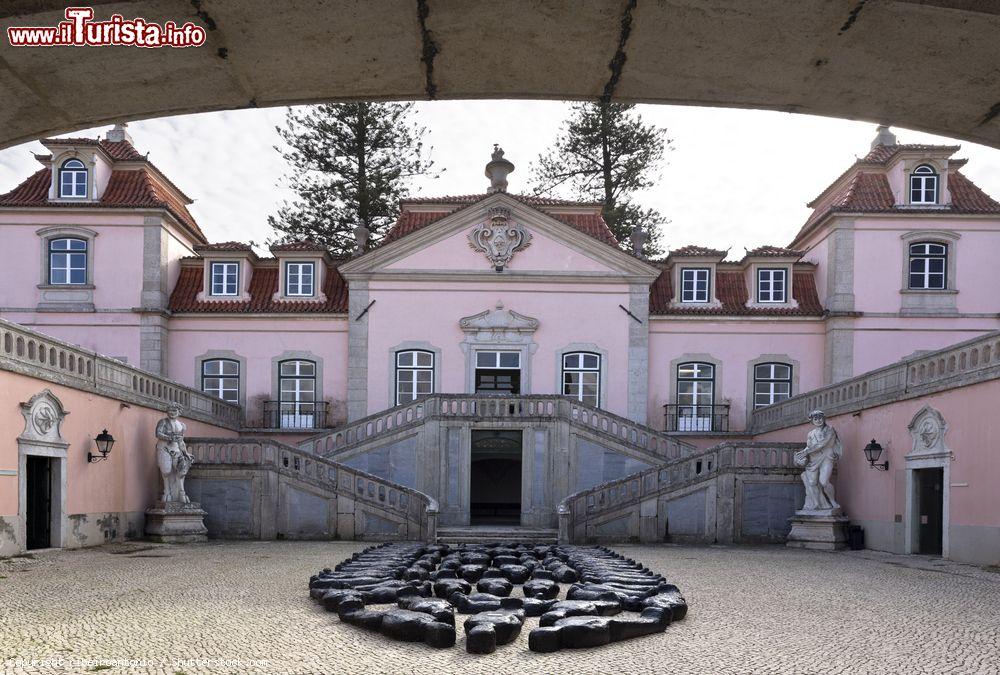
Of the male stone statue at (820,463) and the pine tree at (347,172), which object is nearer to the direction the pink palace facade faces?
the male stone statue

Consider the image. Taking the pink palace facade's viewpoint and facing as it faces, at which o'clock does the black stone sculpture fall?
The black stone sculpture is roughly at 12 o'clock from the pink palace facade.

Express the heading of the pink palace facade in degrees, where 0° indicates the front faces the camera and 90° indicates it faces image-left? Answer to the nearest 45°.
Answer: approximately 0°

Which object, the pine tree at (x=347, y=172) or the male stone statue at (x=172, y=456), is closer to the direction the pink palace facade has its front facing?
the male stone statue
